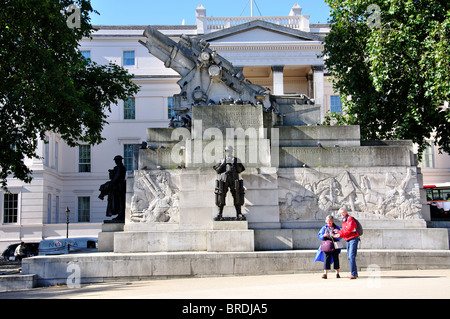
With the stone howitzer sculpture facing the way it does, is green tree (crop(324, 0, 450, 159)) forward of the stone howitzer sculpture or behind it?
behind

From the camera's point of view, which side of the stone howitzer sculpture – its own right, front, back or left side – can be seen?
left

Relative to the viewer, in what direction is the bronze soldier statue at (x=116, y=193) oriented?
to the viewer's left

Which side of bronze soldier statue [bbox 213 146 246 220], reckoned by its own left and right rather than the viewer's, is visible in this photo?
front

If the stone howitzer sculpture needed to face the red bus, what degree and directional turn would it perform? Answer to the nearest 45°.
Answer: approximately 135° to its right
